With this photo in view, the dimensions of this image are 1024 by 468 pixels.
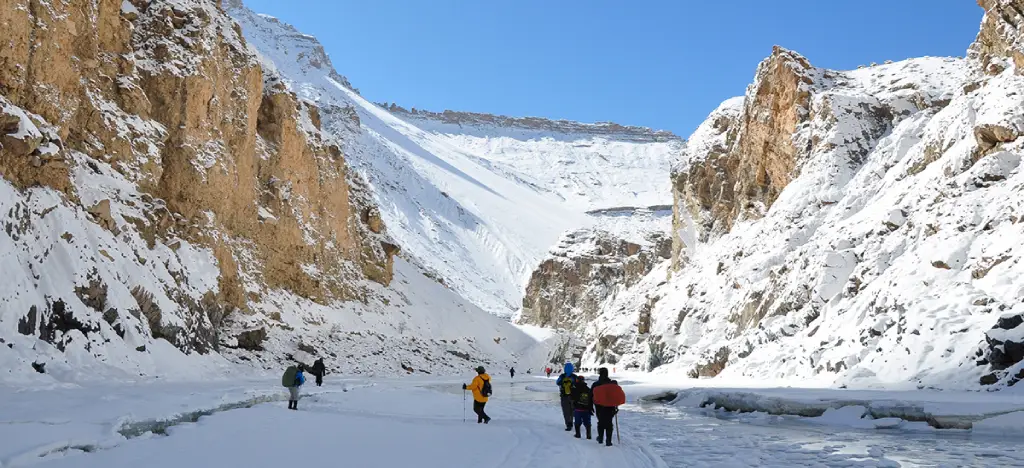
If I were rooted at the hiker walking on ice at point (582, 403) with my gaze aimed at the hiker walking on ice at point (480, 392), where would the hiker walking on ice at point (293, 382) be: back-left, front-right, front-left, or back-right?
front-left

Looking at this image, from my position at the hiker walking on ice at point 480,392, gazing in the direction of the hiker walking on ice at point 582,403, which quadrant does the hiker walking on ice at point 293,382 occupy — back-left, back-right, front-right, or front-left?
back-right

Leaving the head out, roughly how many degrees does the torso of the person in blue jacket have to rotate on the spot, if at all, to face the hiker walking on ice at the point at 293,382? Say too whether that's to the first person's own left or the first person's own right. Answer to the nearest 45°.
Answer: approximately 45° to the first person's own left

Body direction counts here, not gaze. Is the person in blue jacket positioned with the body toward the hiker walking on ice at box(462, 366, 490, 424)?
no

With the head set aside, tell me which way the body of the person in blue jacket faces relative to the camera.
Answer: away from the camera

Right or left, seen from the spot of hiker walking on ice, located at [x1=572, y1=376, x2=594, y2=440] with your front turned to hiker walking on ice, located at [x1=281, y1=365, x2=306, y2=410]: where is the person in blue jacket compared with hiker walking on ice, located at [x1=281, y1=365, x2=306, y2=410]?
right

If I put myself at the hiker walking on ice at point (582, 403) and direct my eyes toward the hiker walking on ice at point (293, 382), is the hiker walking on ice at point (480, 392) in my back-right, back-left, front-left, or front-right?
front-right

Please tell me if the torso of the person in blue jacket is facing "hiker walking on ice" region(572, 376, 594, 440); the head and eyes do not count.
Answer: no
